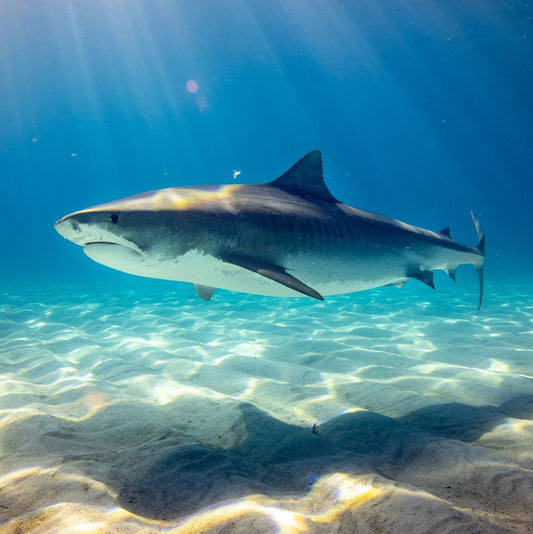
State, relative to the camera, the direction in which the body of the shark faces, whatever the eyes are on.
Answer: to the viewer's left
